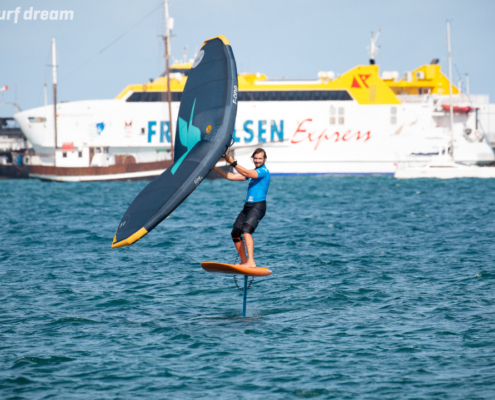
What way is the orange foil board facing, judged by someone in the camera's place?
facing to the left of the viewer
